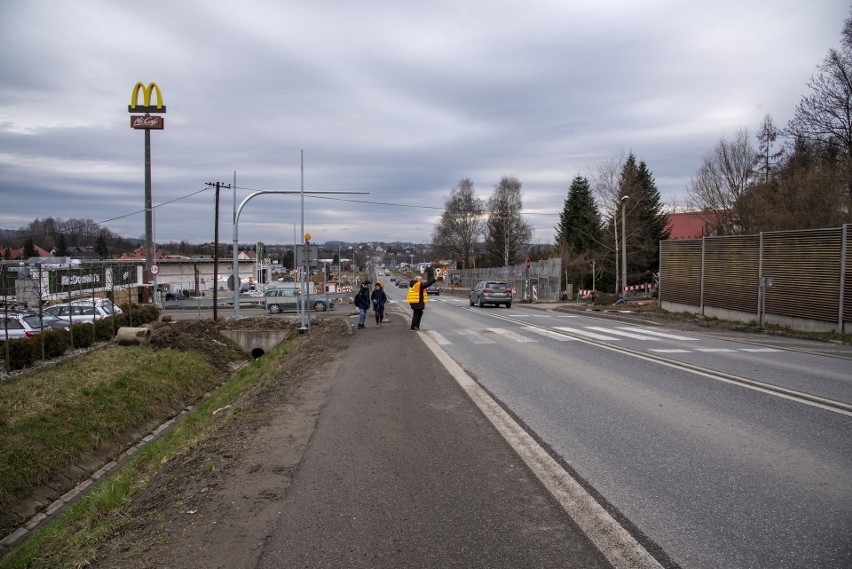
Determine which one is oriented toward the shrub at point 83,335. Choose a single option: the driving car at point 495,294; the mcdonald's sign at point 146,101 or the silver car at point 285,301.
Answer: the mcdonald's sign

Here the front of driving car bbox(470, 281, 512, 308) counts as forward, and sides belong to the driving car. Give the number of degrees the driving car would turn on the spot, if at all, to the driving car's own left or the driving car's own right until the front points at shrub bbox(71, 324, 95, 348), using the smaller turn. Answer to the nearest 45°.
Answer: approximately 90° to the driving car's own left

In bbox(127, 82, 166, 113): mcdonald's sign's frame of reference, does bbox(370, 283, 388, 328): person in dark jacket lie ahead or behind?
ahead

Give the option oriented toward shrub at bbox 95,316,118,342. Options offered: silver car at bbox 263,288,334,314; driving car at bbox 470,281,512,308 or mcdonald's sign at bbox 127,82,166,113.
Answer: the mcdonald's sign

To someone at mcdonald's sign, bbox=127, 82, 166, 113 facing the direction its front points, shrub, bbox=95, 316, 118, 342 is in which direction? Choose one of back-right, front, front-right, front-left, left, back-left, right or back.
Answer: front

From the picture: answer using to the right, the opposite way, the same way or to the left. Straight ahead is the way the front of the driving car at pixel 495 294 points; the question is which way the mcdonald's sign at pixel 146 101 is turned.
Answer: the opposite way

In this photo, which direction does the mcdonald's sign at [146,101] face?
toward the camera

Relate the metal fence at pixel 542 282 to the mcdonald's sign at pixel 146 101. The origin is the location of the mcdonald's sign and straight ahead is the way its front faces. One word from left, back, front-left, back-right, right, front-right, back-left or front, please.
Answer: left

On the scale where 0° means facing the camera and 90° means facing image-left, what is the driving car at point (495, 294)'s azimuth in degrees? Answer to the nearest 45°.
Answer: approximately 135°

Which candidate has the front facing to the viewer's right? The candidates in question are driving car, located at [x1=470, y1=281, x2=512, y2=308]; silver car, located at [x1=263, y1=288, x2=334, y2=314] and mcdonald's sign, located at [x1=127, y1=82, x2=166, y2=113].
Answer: the silver car

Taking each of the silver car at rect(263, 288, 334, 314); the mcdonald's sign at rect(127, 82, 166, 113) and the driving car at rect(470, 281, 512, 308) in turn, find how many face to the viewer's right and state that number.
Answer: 1

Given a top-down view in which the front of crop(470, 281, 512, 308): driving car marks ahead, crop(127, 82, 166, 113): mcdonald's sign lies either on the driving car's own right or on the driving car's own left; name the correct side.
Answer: on the driving car's own left

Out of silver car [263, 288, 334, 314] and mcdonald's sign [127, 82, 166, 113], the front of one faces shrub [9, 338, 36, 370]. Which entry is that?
the mcdonald's sign
